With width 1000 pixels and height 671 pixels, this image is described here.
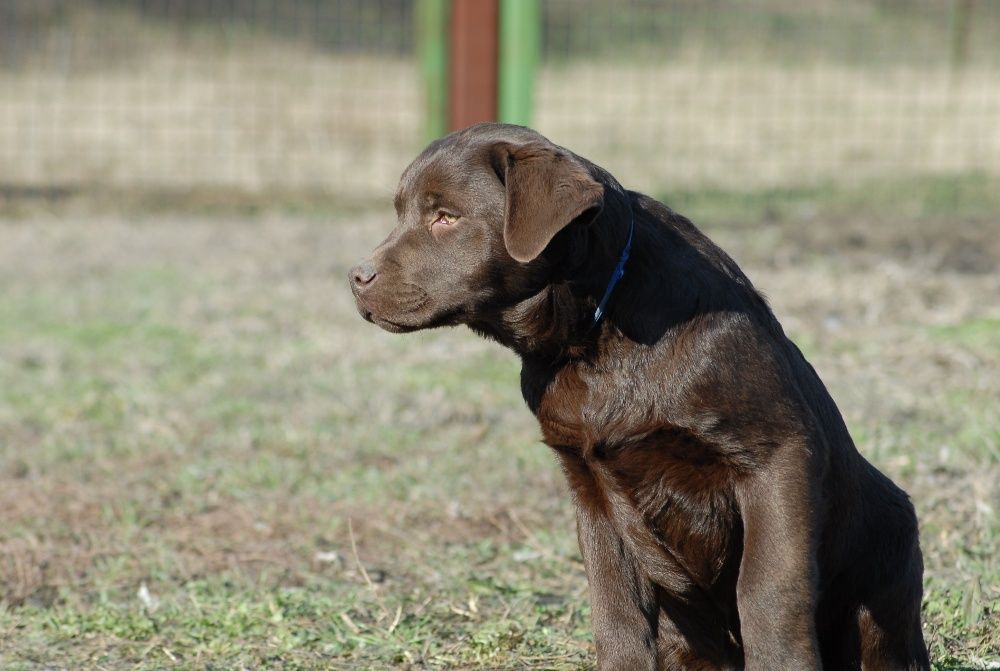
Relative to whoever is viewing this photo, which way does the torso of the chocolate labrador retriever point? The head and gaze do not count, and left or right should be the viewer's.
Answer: facing the viewer and to the left of the viewer

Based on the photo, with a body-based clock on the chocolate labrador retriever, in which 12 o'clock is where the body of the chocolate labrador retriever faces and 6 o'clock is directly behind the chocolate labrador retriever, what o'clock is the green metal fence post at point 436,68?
The green metal fence post is roughly at 4 o'clock from the chocolate labrador retriever.

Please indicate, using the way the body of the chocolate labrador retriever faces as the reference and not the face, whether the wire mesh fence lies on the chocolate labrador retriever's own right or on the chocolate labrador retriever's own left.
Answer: on the chocolate labrador retriever's own right

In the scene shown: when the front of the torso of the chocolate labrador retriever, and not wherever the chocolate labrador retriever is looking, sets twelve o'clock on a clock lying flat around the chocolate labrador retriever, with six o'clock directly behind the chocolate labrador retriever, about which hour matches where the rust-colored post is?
The rust-colored post is roughly at 4 o'clock from the chocolate labrador retriever.

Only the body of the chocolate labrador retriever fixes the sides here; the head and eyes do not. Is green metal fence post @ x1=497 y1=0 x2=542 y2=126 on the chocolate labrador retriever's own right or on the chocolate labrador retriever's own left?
on the chocolate labrador retriever's own right
